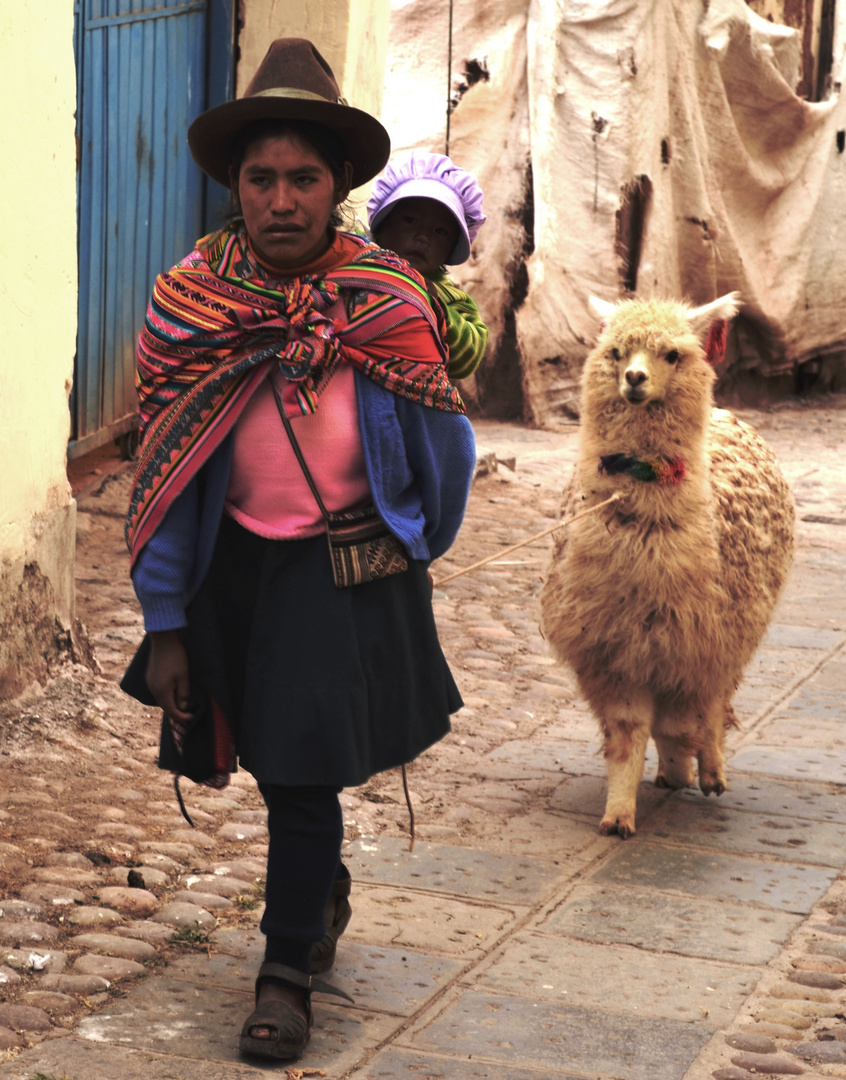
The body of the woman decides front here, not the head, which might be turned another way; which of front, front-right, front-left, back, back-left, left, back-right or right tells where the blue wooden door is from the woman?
back

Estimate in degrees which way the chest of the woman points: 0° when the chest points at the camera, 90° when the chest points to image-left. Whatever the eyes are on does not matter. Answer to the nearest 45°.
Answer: approximately 0°

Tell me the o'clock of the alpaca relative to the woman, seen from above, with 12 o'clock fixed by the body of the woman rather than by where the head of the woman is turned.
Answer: The alpaca is roughly at 7 o'clock from the woman.
